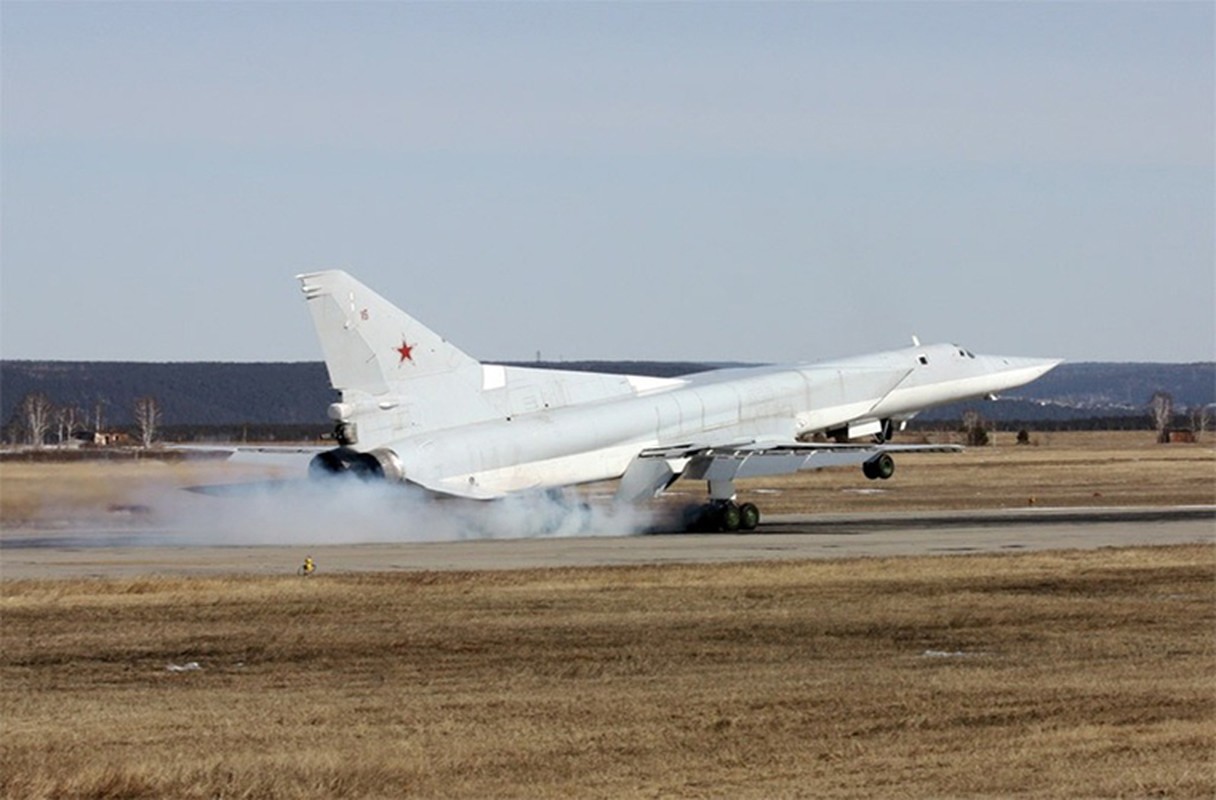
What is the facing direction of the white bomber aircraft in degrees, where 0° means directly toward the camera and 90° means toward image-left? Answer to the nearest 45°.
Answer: approximately 225°
